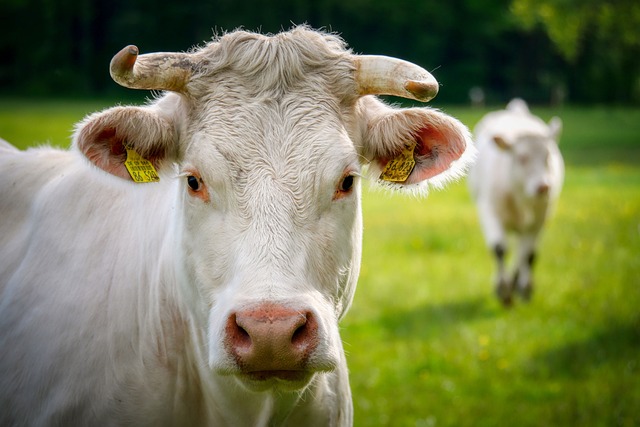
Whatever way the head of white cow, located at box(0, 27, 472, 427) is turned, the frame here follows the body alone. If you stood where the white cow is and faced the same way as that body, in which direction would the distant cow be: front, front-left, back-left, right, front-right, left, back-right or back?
left

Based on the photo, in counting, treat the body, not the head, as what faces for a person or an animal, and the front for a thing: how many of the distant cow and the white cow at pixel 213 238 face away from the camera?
0

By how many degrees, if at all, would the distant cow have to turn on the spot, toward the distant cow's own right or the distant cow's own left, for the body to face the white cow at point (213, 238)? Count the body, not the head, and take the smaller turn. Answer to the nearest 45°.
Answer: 0° — it already faces it

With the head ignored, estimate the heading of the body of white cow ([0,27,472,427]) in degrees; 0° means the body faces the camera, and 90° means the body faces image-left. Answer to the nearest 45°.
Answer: approximately 315°

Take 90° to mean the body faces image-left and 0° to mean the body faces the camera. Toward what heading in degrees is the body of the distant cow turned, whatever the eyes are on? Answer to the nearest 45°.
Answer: approximately 0°
